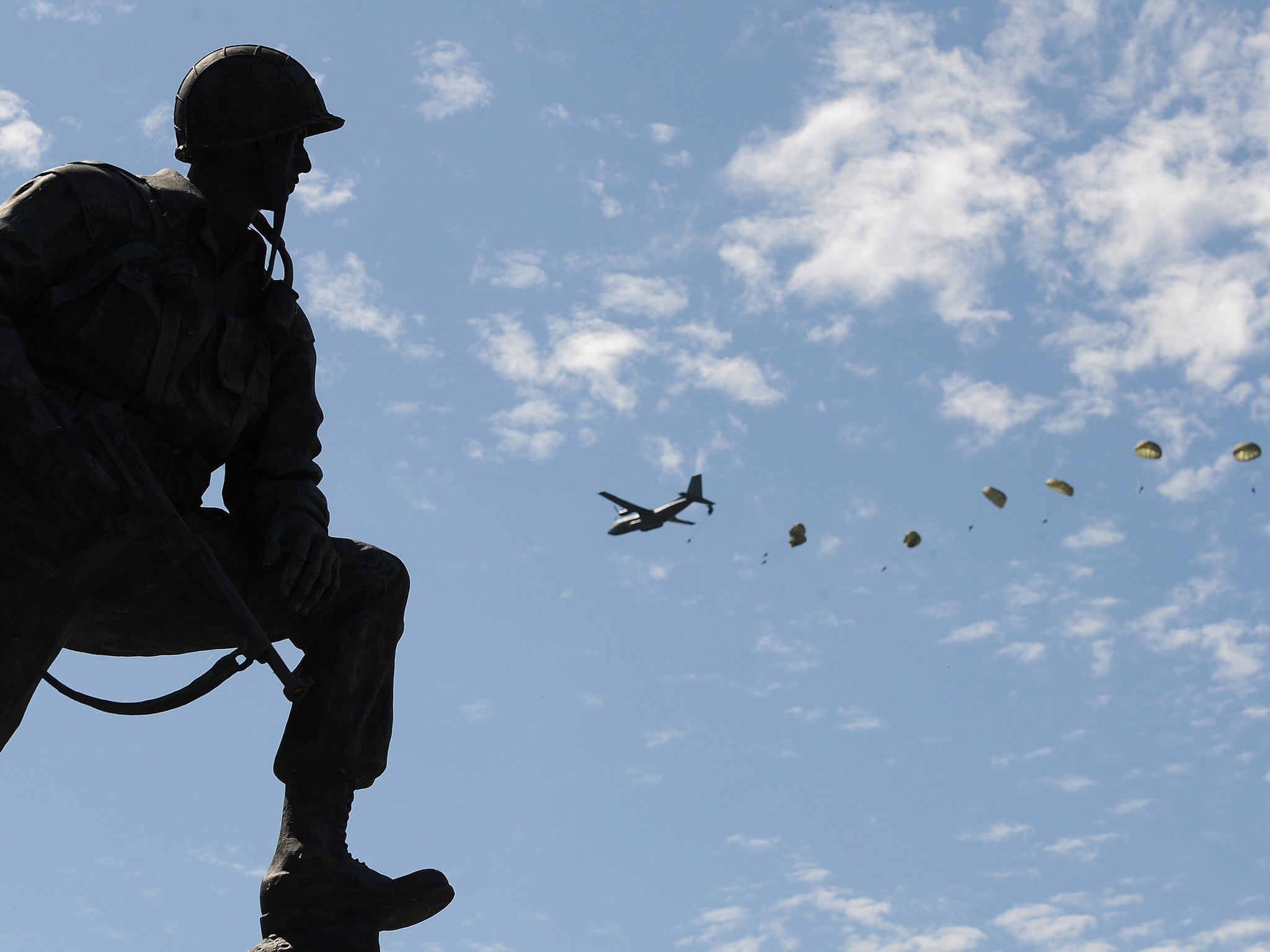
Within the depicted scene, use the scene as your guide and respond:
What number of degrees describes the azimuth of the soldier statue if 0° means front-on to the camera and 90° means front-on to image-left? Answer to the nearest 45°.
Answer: approximately 315°
